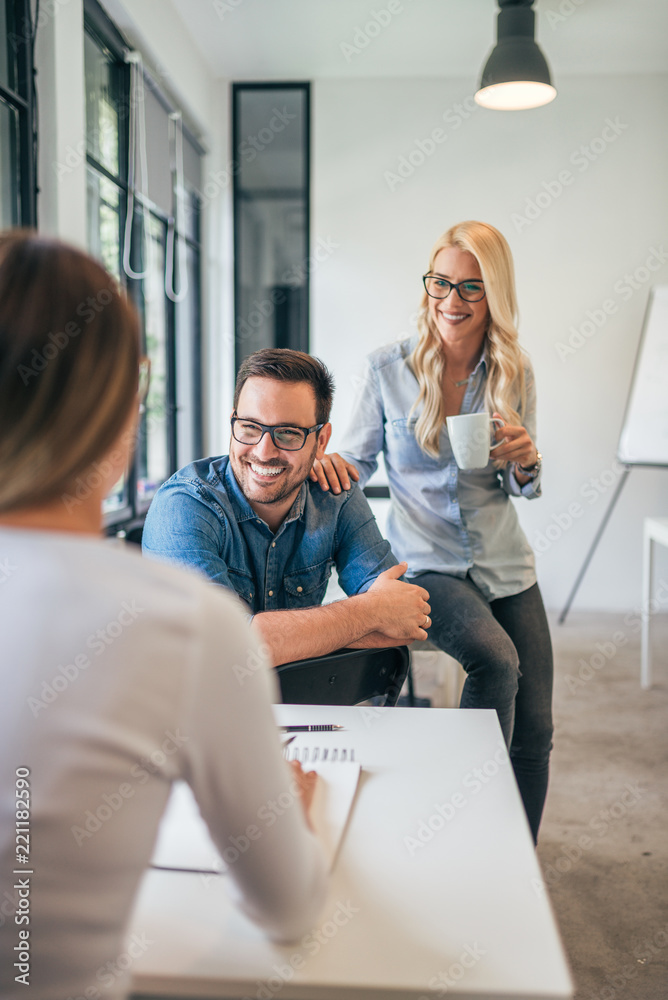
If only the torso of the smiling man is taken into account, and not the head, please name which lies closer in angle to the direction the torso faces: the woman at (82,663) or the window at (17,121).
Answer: the woman

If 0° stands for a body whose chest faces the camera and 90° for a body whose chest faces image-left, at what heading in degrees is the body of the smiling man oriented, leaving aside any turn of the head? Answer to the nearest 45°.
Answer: approximately 0°

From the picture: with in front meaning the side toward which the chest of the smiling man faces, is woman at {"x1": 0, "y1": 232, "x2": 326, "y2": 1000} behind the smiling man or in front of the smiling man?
in front

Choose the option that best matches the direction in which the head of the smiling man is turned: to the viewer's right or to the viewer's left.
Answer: to the viewer's left

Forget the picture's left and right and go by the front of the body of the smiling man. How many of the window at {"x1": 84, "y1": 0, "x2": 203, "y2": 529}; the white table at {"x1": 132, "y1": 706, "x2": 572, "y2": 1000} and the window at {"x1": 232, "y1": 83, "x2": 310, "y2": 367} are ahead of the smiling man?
1

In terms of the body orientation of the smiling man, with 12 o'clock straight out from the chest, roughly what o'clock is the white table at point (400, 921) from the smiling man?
The white table is roughly at 12 o'clock from the smiling man.

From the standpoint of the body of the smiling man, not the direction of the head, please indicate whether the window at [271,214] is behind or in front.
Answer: behind

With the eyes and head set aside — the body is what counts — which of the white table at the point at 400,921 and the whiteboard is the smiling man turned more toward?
the white table

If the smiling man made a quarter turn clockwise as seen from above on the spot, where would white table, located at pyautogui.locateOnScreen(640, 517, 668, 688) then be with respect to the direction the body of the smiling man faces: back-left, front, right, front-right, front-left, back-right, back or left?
back-right
